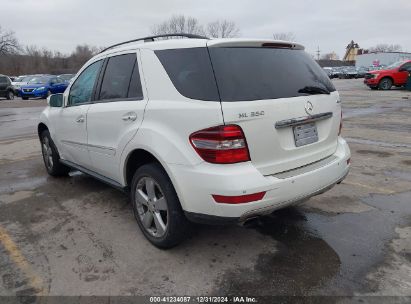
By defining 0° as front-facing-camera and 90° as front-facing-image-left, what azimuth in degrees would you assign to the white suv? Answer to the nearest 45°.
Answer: approximately 135°

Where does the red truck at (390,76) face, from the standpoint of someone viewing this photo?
facing the viewer and to the left of the viewer

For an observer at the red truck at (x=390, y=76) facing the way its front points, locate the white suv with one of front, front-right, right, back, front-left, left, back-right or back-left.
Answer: front-left

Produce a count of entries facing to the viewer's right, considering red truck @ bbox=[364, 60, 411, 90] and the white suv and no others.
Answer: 0

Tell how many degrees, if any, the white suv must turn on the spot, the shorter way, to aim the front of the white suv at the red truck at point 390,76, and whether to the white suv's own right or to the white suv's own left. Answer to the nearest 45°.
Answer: approximately 90° to the white suv's own right
